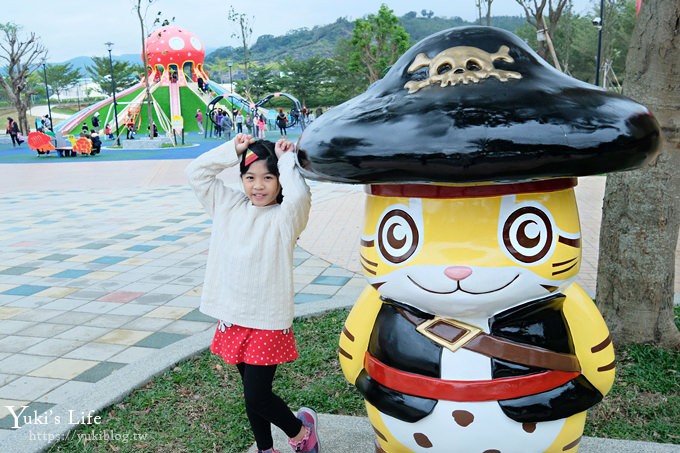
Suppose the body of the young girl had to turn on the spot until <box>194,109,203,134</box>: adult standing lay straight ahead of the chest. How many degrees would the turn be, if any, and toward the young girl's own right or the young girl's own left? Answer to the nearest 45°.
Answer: approximately 180°

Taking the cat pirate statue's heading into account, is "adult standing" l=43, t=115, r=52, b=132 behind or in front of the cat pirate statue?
behind

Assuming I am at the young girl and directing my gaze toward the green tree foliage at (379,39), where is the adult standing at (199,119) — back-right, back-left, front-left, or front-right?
front-left

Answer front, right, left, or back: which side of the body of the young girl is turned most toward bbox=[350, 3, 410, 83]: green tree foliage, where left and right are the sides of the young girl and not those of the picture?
back

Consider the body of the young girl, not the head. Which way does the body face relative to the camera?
toward the camera

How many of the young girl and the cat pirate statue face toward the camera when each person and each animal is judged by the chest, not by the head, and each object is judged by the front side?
2

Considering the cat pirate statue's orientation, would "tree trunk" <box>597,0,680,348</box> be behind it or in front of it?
behind

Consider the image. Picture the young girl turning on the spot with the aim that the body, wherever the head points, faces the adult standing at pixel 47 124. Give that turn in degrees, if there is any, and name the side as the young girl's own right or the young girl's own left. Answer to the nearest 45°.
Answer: approximately 180°

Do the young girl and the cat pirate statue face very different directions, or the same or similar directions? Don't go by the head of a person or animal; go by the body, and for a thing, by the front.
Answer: same or similar directions

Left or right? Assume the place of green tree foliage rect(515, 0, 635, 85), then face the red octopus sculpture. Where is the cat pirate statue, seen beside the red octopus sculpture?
left

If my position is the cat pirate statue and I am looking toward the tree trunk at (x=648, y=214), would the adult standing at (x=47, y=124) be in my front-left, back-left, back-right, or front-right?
front-left

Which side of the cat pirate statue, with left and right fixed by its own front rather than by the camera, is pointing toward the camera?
front

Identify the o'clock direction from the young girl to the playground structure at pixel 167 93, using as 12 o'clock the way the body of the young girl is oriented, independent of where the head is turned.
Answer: The playground structure is roughly at 6 o'clock from the young girl.

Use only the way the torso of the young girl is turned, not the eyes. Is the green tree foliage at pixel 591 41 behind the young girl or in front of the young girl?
behind
